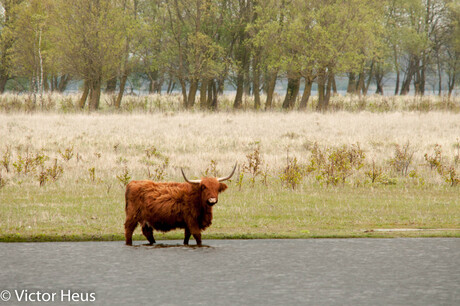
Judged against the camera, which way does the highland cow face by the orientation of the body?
to the viewer's right

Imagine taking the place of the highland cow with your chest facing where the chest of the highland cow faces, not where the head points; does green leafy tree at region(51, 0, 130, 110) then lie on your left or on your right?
on your left
